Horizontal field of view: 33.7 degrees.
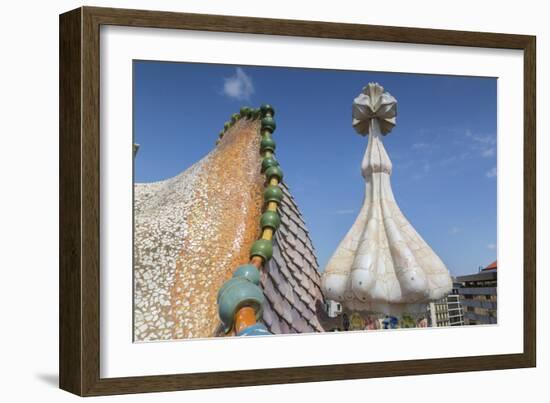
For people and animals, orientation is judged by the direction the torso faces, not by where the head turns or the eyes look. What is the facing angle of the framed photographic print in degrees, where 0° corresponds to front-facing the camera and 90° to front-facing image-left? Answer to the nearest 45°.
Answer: approximately 315°
